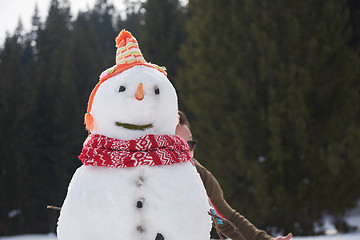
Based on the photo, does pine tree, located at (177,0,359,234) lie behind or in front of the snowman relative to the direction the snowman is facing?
behind

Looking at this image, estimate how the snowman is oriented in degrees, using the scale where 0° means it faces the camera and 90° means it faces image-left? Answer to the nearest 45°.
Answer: approximately 0°

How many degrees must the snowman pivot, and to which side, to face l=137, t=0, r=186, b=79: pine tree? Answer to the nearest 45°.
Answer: approximately 180°
